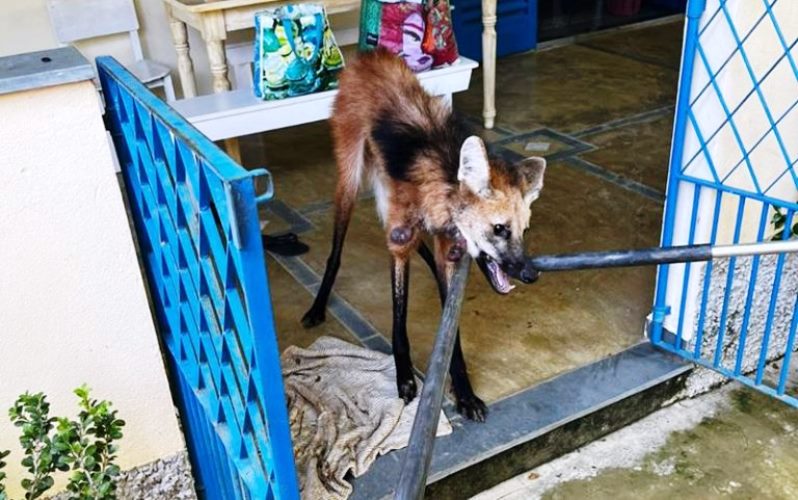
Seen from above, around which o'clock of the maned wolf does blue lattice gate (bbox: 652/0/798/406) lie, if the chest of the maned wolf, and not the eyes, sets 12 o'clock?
The blue lattice gate is roughly at 10 o'clock from the maned wolf.

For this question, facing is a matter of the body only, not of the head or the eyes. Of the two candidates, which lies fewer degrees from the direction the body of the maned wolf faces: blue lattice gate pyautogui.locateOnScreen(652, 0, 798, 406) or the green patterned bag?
the blue lattice gate

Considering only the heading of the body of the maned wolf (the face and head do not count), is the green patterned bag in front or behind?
behind

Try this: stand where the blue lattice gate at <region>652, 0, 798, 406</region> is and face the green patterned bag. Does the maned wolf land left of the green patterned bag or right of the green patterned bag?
left

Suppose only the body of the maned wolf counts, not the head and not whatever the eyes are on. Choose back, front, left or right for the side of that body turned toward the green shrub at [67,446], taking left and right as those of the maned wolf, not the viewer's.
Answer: right

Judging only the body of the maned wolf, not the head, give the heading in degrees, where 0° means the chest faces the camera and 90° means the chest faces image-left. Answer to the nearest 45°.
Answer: approximately 315°

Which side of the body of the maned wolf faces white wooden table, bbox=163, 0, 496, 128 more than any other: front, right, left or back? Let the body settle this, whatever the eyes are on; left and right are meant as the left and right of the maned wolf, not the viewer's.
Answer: back

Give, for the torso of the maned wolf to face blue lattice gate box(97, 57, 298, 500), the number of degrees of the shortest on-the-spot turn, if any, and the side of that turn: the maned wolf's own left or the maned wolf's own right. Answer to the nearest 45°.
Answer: approximately 90° to the maned wolf's own right

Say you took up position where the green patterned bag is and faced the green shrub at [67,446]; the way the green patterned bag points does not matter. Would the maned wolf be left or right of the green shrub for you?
left
